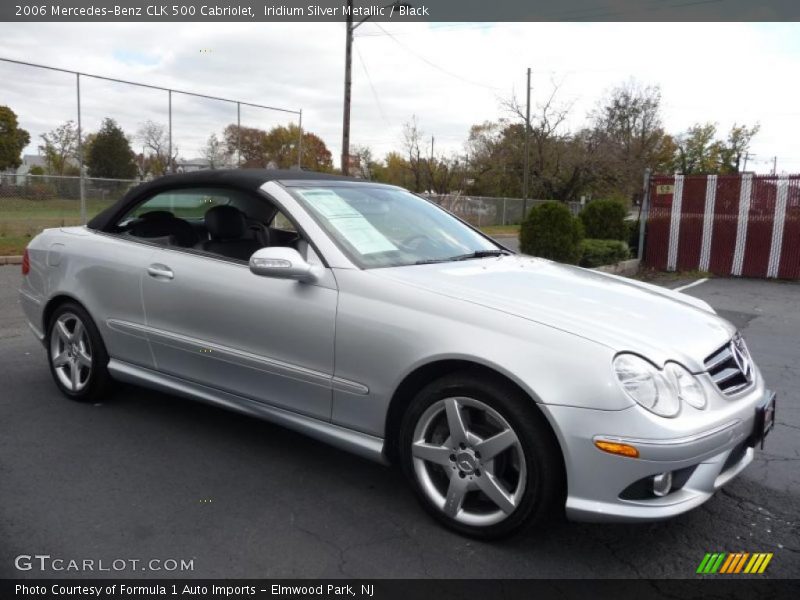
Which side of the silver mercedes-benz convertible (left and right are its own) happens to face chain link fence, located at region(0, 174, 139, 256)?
back

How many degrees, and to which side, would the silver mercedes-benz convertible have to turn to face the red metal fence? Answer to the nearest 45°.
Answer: approximately 90° to its left

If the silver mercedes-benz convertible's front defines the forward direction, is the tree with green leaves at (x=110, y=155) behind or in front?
behind

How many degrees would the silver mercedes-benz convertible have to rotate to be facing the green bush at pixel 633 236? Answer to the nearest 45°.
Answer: approximately 135° to its left

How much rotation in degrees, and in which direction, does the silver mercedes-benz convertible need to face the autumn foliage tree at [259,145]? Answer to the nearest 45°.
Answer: approximately 135° to its left

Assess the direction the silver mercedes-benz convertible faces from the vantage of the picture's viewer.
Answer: facing the viewer and to the right of the viewer

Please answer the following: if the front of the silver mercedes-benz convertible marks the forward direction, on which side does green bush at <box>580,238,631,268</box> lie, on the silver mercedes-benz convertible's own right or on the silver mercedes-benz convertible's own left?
on the silver mercedes-benz convertible's own left
